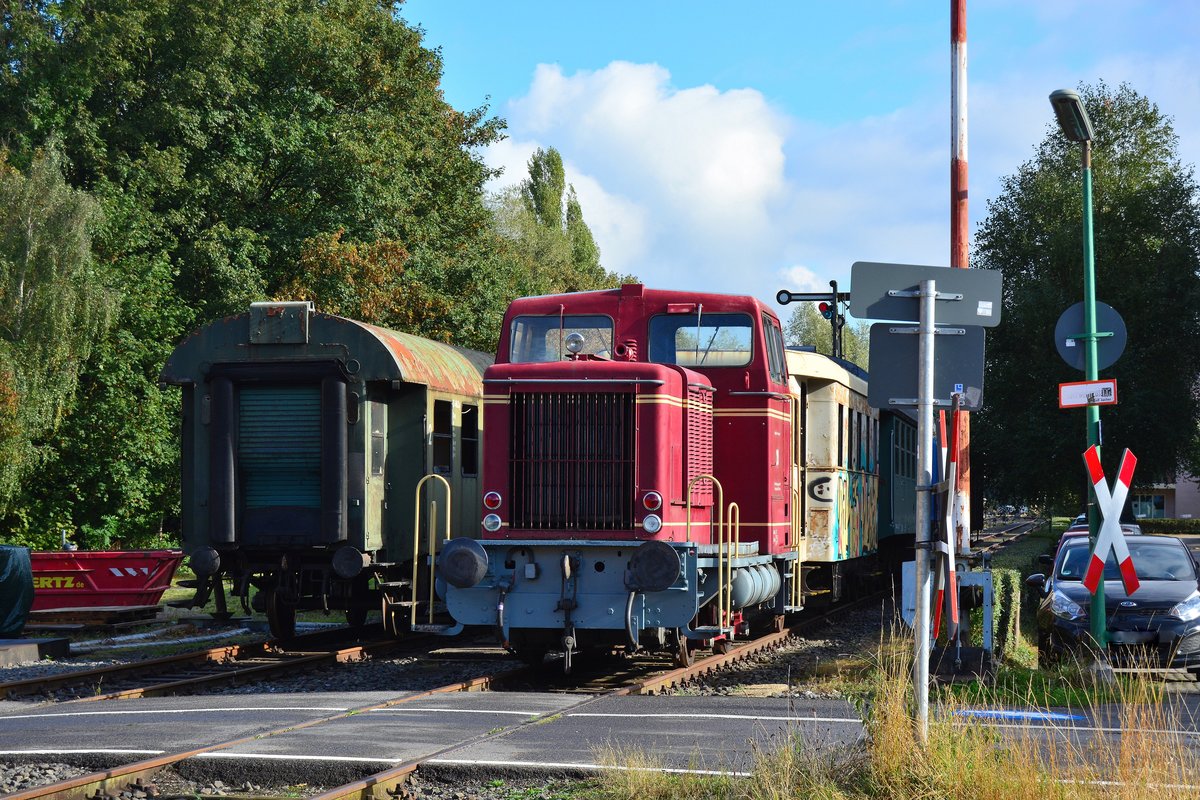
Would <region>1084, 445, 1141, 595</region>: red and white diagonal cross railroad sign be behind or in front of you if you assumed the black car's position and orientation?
in front

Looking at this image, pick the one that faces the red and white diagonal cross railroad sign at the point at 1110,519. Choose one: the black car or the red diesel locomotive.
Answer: the black car

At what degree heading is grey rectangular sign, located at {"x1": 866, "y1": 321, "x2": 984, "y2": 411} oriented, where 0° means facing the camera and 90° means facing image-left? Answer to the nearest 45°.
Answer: approximately 180°

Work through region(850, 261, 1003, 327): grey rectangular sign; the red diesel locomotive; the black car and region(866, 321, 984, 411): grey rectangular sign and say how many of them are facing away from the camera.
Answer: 2

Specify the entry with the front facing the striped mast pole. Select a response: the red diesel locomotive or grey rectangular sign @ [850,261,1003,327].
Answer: the grey rectangular sign

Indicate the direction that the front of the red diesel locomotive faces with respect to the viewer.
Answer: facing the viewer

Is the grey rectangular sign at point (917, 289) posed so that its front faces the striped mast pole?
yes

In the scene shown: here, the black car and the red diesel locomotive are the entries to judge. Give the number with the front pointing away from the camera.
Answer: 0

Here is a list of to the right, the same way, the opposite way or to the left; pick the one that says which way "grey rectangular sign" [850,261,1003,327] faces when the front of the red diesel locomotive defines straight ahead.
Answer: the opposite way

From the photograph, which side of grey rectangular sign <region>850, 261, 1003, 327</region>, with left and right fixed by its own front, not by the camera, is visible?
back

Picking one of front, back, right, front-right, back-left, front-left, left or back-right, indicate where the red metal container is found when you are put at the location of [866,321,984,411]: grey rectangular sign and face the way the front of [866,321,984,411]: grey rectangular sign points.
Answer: front-left

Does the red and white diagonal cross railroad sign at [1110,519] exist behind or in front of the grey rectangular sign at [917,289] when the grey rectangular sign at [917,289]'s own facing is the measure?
in front

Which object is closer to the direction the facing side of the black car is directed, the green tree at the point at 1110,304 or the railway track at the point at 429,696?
the railway track

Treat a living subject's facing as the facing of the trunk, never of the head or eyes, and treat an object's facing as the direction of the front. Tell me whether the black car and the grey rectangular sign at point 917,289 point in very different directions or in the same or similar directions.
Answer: very different directions

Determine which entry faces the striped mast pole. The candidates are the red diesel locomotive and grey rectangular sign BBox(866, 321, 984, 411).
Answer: the grey rectangular sign
